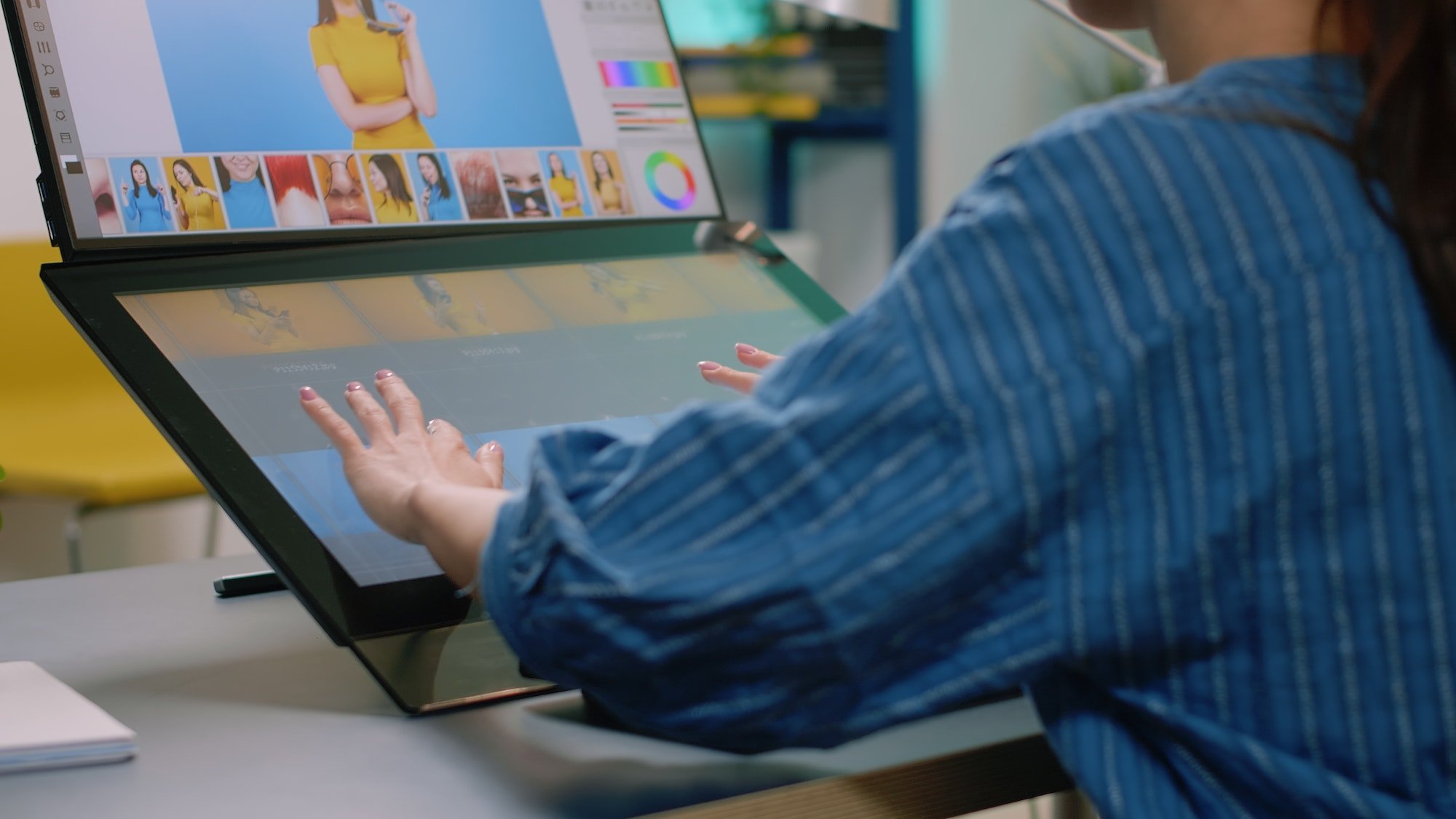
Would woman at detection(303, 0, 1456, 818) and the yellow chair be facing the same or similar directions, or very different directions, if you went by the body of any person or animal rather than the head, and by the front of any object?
very different directions

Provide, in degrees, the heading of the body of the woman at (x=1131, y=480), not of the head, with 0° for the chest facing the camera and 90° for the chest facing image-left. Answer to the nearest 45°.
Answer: approximately 135°

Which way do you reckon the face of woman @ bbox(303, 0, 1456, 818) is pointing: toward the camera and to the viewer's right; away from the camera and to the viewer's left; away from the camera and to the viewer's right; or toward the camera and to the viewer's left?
away from the camera and to the viewer's left

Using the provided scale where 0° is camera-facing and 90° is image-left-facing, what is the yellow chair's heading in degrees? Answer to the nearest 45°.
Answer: approximately 315°

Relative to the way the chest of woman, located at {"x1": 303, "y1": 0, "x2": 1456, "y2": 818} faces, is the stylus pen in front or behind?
in front

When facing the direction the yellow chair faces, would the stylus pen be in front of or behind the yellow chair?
in front
